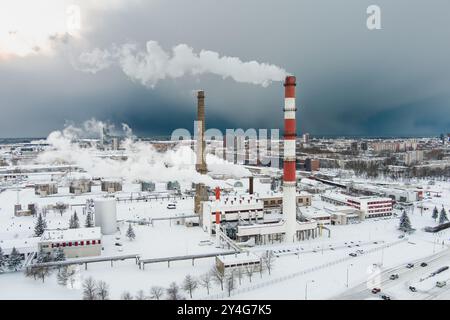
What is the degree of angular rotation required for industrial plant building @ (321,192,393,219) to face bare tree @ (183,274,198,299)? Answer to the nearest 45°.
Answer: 0° — it already faces it

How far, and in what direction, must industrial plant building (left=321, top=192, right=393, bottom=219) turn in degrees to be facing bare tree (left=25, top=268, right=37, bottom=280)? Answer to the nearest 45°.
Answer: approximately 45° to its right

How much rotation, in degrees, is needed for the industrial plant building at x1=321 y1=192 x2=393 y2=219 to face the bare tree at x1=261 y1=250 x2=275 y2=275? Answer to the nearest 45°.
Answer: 0° — it already faces it

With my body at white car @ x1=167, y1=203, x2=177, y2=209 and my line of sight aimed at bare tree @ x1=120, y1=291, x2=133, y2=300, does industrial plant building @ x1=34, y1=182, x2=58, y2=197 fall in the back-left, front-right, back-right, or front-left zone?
back-right

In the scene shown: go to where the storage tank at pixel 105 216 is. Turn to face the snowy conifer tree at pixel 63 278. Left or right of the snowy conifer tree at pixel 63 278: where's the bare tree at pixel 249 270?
left

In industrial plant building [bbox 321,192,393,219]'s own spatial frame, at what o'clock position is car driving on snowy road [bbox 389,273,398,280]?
The car driving on snowy road is roughly at 12 o'clock from the industrial plant building.

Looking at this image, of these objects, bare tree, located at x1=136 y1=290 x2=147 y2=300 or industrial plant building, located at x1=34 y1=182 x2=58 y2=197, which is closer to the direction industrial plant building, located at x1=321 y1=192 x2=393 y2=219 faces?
the bare tree

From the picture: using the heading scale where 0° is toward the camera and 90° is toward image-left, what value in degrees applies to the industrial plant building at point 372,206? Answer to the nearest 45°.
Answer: approximately 0°

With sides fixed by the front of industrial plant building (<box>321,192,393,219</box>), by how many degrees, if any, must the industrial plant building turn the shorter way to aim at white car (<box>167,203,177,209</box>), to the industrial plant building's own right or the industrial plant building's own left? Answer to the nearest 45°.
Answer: approximately 90° to the industrial plant building's own right

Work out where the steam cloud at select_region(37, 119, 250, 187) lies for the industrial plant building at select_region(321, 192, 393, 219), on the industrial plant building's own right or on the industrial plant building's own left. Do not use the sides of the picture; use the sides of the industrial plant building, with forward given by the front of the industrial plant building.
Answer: on the industrial plant building's own right
